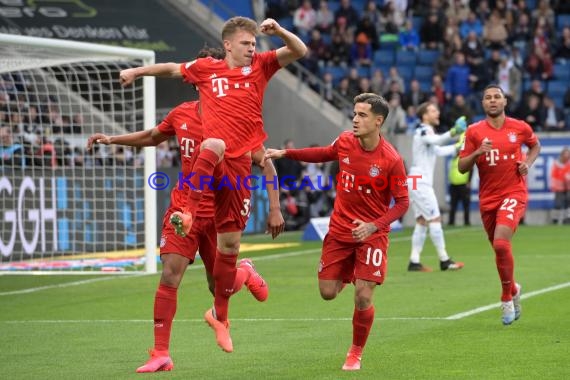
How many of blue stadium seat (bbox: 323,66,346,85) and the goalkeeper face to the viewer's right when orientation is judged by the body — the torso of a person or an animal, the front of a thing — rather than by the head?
1

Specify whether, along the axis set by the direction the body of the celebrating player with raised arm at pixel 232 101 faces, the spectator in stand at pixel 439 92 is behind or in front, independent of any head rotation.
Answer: behind

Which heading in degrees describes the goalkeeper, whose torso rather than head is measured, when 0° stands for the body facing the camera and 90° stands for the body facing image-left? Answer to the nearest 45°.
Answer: approximately 270°

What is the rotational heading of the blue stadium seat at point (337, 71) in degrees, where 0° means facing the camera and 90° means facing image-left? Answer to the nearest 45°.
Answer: approximately 45°

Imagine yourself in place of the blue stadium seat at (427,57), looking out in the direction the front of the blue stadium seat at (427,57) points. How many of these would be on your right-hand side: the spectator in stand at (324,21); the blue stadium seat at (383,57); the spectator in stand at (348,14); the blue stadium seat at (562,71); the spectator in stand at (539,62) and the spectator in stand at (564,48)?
3

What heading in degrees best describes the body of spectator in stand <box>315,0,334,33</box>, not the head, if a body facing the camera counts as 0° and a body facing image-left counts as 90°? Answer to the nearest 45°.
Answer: approximately 0°

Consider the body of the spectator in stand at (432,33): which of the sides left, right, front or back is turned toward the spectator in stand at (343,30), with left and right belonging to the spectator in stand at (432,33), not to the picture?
right

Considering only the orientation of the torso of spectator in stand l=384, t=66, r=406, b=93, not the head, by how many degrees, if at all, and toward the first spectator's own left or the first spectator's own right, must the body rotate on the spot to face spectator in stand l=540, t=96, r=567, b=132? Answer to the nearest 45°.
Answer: approximately 90° to the first spectator's own left

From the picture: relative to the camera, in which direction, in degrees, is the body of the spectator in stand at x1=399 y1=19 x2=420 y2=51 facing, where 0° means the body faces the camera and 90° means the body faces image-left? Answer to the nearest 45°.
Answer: approximately 0°

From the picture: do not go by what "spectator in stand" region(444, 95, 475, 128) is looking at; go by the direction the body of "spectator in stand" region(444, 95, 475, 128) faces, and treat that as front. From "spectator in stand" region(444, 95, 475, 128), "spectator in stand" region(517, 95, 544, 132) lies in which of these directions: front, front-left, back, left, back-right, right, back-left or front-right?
back-left
